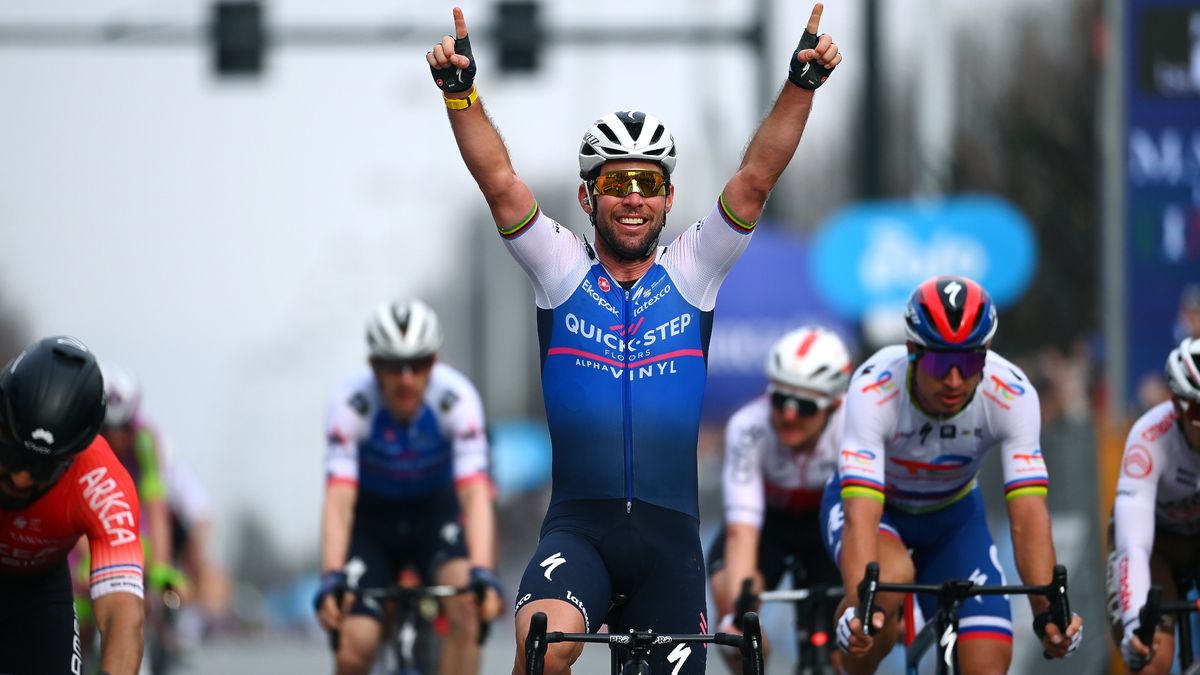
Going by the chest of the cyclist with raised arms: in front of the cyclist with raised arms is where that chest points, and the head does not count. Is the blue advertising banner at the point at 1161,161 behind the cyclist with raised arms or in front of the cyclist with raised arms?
behind

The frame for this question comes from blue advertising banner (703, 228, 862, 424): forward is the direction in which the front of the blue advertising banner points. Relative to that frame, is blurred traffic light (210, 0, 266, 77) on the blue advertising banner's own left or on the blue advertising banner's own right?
on the blue advertising banner's own right

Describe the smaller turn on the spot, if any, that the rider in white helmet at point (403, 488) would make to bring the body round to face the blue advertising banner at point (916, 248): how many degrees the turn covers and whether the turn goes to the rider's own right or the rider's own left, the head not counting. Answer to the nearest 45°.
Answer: approximately 135° to the rider's own left

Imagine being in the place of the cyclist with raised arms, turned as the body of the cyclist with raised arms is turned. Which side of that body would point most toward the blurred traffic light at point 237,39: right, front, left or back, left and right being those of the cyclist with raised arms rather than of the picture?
back

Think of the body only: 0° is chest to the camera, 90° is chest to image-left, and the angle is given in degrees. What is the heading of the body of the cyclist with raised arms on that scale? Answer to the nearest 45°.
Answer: approximately 0°
